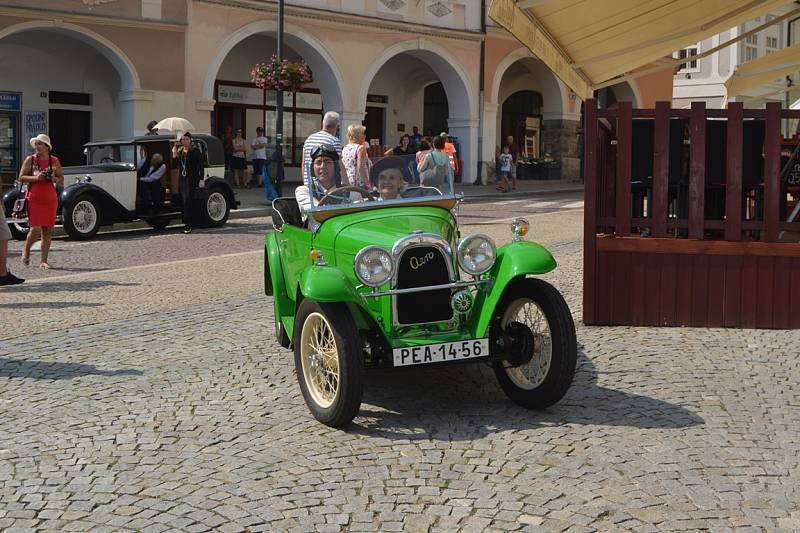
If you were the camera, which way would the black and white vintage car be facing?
facing the viewer and to the left of the viewer

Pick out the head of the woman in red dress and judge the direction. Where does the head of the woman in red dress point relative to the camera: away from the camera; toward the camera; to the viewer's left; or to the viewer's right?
toward the camera

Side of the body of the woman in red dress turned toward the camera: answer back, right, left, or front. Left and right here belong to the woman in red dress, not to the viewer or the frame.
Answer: front

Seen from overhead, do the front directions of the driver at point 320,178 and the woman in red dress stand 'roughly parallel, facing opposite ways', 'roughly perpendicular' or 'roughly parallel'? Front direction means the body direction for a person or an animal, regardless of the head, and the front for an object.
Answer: roughly parallel

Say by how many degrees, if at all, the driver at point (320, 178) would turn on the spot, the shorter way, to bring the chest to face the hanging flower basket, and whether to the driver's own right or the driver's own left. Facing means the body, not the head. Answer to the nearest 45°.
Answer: approximately 180°
